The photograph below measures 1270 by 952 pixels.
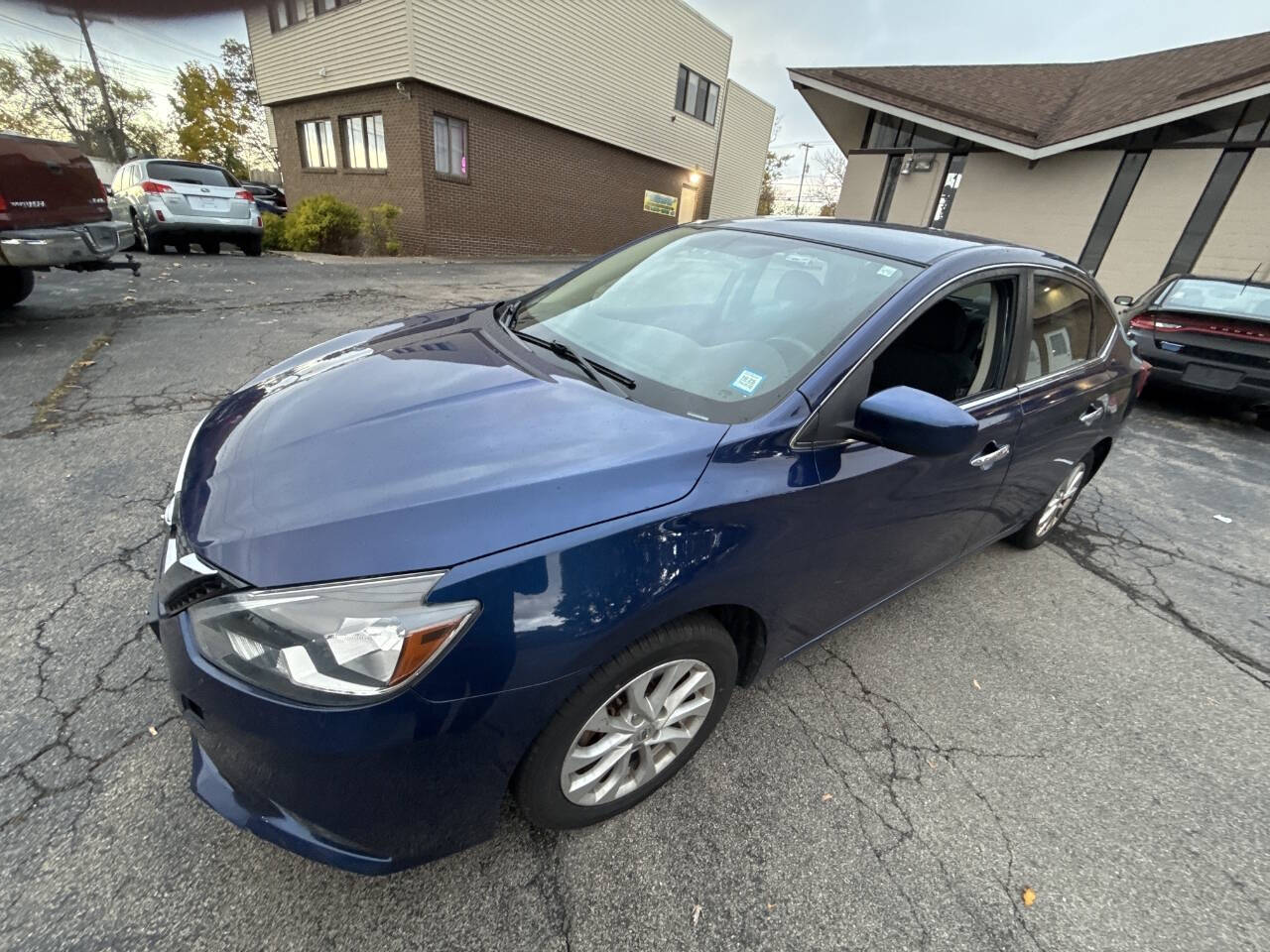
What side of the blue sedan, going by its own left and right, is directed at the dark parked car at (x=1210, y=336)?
back

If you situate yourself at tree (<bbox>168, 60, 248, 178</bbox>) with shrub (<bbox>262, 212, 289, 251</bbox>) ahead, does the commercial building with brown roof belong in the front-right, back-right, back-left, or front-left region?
front-left

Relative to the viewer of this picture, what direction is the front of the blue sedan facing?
facing the viewer and to the left of the viewer

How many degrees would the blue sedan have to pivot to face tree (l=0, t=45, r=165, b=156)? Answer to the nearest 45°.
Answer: approximately 90° to its right

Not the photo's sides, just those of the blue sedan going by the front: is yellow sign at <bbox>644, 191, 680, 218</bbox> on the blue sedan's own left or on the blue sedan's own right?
on the blue sedan's own right

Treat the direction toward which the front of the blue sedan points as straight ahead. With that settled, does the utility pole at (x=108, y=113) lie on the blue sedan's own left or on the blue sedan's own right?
on the blue sedan's own right

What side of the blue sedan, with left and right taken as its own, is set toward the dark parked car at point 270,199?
right

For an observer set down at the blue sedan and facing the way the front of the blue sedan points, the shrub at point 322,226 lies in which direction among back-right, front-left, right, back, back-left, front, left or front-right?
right

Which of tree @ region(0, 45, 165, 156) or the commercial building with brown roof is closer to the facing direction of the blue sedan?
the tree

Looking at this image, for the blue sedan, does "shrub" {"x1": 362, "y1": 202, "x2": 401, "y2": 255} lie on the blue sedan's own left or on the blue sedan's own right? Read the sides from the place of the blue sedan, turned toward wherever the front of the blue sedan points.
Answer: on the blue sedan's own right

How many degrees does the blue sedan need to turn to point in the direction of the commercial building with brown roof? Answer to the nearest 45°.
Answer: approximately 180°

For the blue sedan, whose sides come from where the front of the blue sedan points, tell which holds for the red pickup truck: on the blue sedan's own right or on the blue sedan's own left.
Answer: on the blue sedan's own right

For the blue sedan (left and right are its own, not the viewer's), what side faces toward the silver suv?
right

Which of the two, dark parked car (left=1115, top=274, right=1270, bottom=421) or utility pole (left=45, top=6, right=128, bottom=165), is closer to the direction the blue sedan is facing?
the utility pole

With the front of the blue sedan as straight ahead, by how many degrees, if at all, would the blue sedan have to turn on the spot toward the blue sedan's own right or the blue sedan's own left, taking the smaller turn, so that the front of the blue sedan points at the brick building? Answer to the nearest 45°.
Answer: approximately 135° to the blue sedan's own right

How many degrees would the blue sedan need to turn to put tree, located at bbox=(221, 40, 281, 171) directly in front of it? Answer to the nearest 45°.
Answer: approximately 90° to its right
